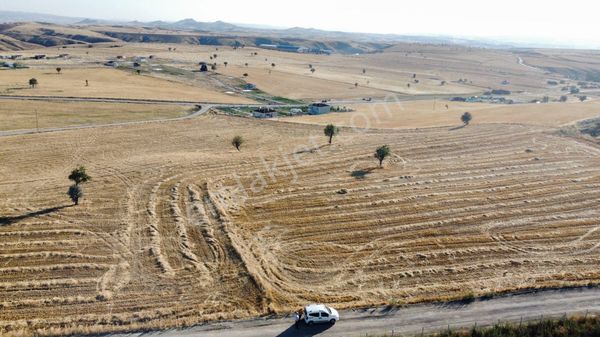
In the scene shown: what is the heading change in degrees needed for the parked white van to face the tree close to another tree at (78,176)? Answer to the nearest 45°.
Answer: approximately 135° to its left

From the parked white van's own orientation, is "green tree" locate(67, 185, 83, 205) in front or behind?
behind

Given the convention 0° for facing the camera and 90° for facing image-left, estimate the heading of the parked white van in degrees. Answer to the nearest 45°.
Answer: approximately 270°
